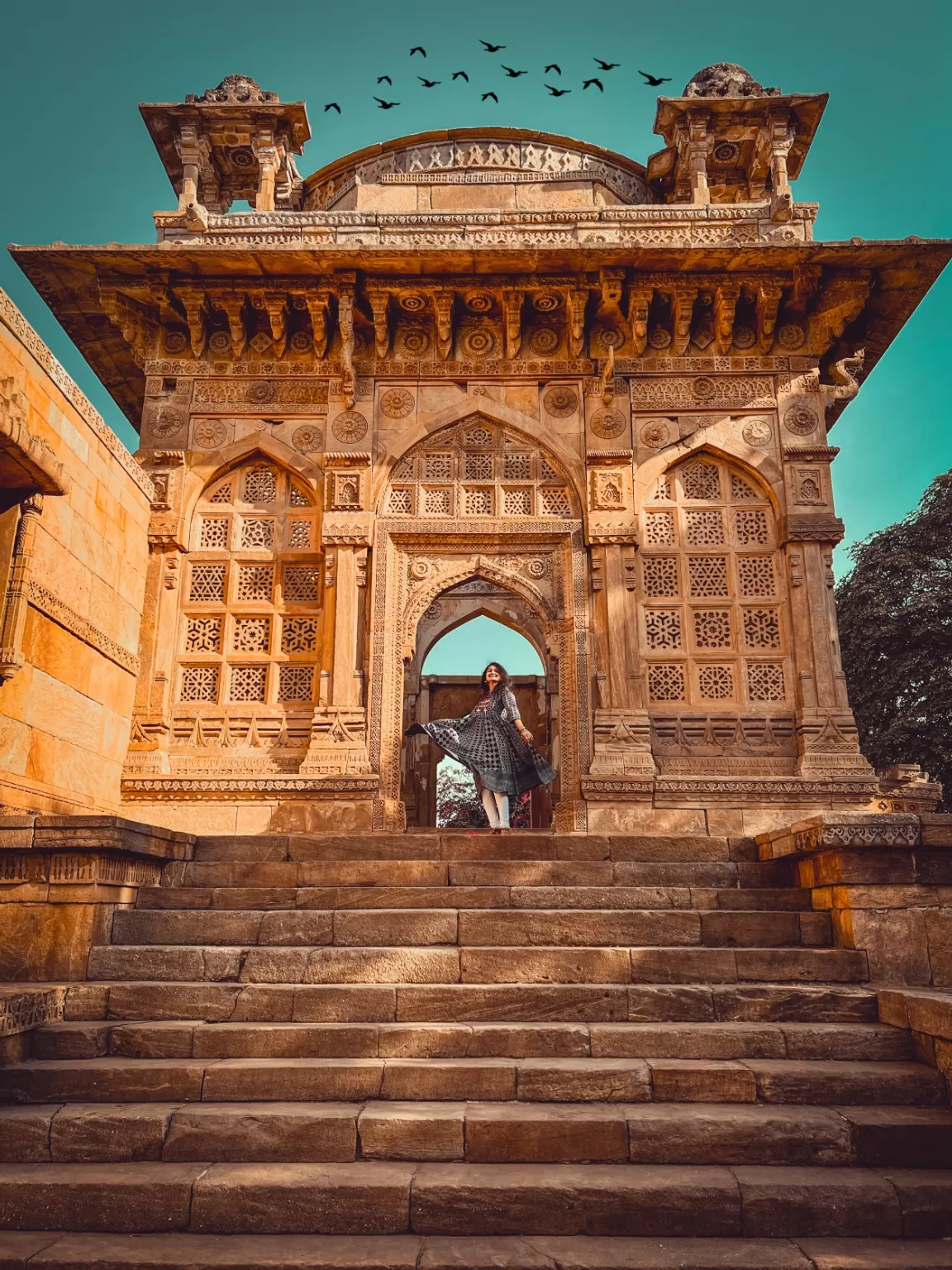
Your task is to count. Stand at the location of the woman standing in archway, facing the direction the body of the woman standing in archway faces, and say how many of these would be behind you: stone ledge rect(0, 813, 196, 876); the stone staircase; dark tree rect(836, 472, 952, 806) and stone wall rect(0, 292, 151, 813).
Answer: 1

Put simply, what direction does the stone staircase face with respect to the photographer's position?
facing the viewer

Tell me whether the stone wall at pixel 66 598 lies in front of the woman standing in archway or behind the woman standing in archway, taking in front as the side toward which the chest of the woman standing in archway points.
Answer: in front

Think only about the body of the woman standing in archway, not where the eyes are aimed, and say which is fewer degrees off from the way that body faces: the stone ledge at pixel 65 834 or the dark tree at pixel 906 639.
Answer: the stone ledge

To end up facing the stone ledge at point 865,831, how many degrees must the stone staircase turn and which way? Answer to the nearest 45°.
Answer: approximately 90° to its left

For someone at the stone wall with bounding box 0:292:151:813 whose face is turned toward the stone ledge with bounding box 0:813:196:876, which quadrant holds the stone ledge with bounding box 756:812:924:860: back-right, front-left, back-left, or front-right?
front-left

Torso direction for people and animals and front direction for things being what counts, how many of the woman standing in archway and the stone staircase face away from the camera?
0

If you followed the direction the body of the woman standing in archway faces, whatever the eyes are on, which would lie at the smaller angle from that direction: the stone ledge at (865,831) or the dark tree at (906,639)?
the stone ledge

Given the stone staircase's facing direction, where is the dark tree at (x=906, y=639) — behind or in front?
behind

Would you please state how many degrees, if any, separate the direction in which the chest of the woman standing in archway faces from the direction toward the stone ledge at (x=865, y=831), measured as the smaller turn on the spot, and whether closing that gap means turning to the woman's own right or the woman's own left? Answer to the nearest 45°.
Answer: approximately 90° to the woman's own left

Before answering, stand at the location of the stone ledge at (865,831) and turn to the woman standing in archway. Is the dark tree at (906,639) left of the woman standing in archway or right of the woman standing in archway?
right

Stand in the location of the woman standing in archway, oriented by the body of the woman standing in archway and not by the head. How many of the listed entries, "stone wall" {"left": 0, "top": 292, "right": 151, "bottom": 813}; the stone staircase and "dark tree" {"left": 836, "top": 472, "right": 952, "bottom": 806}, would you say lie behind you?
1

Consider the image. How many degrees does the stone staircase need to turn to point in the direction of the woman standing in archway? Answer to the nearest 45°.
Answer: approximately 180°

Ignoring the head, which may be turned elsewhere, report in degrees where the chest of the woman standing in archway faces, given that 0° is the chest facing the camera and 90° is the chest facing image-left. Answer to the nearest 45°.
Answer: approximately 45°
